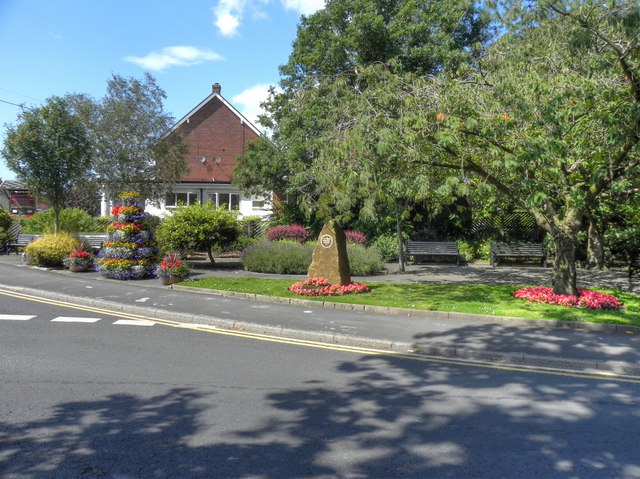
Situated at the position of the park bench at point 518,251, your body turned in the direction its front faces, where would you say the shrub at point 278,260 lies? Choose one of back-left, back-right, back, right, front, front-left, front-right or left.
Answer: front-right

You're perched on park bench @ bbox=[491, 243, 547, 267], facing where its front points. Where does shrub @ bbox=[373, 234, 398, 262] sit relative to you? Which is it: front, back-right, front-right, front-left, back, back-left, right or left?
right

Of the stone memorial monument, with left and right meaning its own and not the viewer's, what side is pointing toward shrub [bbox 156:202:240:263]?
right

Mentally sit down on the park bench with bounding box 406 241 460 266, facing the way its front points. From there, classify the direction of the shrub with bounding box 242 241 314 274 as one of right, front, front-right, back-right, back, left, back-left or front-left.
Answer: front-right

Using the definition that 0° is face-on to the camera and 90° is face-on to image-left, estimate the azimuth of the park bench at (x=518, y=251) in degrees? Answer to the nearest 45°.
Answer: approximately 0°

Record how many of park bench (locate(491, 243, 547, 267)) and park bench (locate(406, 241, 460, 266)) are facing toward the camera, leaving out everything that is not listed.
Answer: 2

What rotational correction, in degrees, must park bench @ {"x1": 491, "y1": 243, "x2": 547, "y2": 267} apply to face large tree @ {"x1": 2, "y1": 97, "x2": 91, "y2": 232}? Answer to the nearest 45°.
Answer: approximately 45° to its right

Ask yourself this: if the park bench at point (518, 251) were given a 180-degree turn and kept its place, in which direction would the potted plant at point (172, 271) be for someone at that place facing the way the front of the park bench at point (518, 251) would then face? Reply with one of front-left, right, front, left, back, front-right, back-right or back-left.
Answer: back-left

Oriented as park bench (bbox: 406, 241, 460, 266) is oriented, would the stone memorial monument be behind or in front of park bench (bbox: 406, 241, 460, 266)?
in front

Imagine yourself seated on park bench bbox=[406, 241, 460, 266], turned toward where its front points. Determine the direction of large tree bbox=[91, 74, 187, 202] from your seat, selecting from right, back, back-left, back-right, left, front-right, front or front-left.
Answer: right

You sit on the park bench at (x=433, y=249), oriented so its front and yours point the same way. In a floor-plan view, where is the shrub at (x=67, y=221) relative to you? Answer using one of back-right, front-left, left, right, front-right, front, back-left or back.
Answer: right

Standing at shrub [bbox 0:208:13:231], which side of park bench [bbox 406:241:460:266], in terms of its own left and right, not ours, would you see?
right

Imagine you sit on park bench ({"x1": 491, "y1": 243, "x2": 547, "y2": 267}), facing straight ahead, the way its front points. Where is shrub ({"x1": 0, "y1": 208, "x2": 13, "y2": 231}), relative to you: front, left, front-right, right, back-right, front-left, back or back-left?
right

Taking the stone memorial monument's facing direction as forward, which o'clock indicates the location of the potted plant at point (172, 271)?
The potted plant is roughly at 2 o'clock from the stone memorial monument.

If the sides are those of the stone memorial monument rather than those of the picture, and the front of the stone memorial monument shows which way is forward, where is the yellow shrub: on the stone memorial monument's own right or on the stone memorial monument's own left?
on the stone memorial monument's own right

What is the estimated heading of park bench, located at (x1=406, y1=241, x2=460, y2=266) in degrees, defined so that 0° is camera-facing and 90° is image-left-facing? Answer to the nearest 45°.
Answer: approximately 0°
